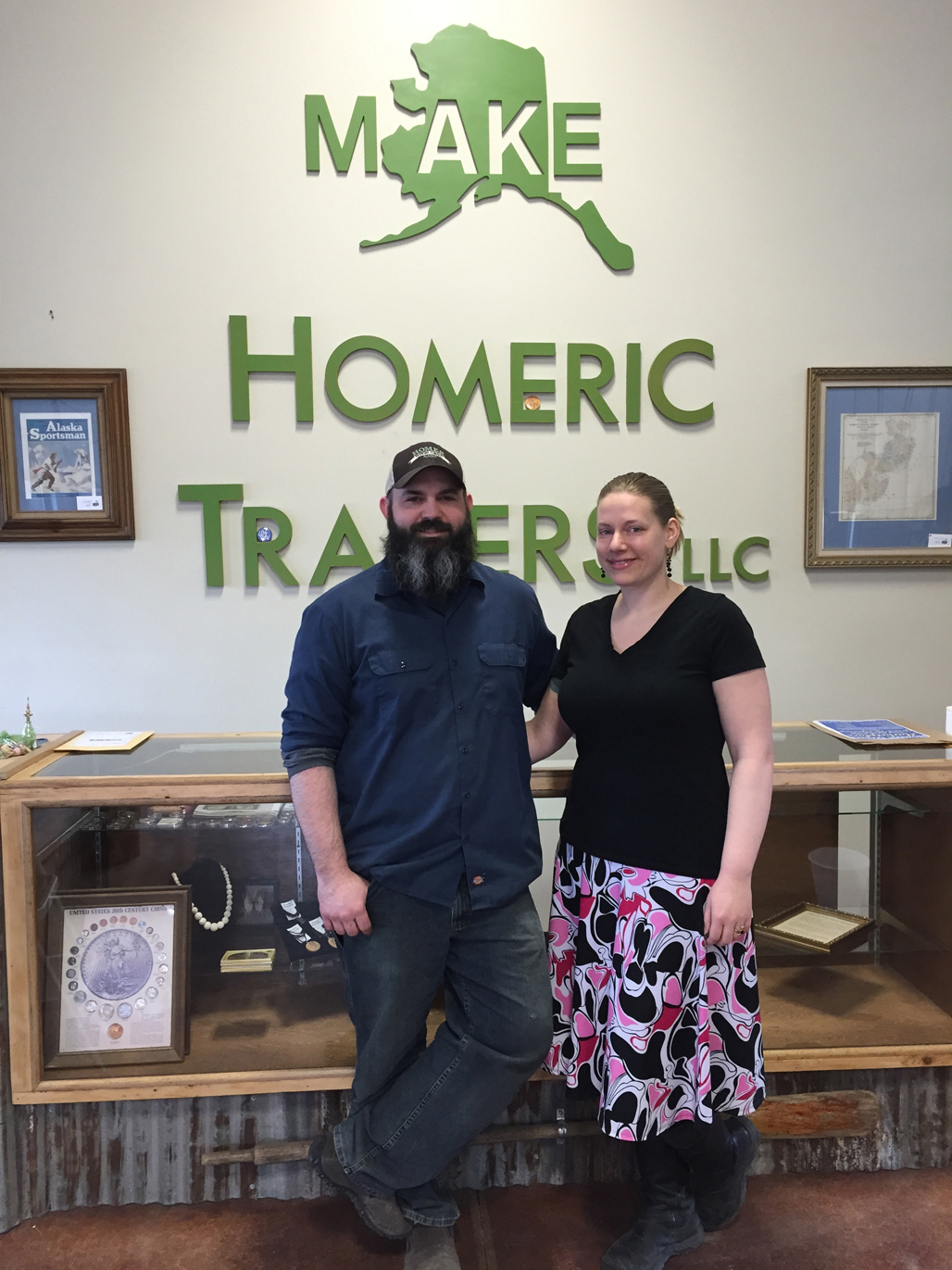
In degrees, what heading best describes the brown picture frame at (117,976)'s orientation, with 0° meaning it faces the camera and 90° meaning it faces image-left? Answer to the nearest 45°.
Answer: approximately 0°

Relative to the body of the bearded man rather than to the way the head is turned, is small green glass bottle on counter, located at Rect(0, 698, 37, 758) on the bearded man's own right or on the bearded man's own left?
on the bearded man's own right

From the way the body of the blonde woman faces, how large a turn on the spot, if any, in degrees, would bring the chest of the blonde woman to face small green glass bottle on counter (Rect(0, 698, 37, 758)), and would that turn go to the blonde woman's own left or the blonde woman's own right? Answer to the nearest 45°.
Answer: approximately 45° to the blonde woman's own right

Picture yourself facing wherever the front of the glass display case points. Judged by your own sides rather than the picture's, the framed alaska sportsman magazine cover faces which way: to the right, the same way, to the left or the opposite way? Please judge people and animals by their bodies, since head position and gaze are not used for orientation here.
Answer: the same way

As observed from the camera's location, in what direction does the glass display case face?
facing the viewer

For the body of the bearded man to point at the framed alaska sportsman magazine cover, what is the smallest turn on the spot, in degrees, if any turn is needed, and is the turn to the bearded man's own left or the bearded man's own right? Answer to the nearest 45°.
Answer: approximately 135° to the bearded man's own right

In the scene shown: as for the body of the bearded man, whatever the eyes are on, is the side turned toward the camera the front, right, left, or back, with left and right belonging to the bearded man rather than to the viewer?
front

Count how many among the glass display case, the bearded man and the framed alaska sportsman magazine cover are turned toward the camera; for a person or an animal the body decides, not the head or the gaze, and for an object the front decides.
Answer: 3

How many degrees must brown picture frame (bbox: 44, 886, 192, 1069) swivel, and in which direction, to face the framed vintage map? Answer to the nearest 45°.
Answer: approximately 90° to its left

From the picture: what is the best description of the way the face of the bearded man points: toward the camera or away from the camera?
toward the camera

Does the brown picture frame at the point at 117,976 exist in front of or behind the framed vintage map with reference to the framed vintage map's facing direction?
in front

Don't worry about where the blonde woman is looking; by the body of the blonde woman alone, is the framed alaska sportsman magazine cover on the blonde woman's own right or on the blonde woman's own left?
on the blonde woman's own right

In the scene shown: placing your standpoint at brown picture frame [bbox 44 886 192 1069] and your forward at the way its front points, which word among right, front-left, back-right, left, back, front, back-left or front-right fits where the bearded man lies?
front-left
